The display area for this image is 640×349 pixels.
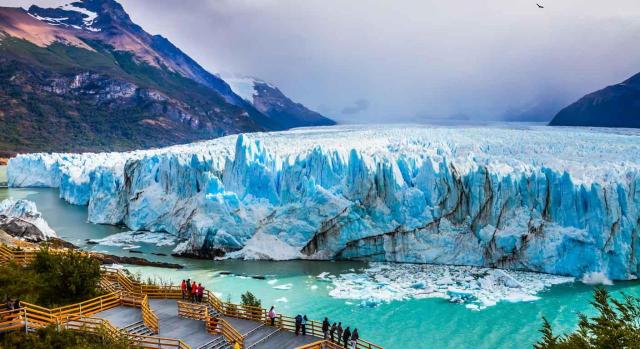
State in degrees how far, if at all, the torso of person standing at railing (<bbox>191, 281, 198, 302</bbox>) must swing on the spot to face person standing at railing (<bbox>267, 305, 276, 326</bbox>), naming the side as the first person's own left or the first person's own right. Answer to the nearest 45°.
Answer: approximately 135° to the first person's own right

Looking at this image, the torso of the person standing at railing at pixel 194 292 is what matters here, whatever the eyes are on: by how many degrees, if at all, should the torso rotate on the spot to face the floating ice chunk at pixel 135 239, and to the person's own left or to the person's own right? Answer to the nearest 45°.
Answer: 0° — they already face it

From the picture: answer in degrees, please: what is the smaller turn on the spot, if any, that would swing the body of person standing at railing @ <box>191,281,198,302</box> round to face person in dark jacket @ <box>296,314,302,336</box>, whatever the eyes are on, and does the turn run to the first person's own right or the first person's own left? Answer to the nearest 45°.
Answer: approximately 135° to the first person's own right

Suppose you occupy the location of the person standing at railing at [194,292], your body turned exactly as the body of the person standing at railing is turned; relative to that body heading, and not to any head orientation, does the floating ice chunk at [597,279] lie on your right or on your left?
on your right

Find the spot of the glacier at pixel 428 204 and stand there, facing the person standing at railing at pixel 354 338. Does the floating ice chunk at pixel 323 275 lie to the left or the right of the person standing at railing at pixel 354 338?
right

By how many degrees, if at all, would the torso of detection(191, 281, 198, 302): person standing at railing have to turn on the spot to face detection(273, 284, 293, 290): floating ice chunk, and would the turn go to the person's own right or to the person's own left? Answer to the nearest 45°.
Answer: approximately 45° to the person's own right

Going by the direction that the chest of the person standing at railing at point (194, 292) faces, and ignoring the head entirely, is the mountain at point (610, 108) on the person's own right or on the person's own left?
on the person's own right

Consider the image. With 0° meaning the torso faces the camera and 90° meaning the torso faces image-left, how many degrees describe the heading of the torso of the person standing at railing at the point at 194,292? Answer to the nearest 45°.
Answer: approximately 180°

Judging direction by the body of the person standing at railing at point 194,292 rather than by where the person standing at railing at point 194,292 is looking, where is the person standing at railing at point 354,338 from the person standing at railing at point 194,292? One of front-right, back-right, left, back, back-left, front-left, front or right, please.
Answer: back-right

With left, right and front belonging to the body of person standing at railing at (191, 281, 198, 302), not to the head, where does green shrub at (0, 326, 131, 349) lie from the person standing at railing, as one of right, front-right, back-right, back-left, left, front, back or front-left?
back-left
